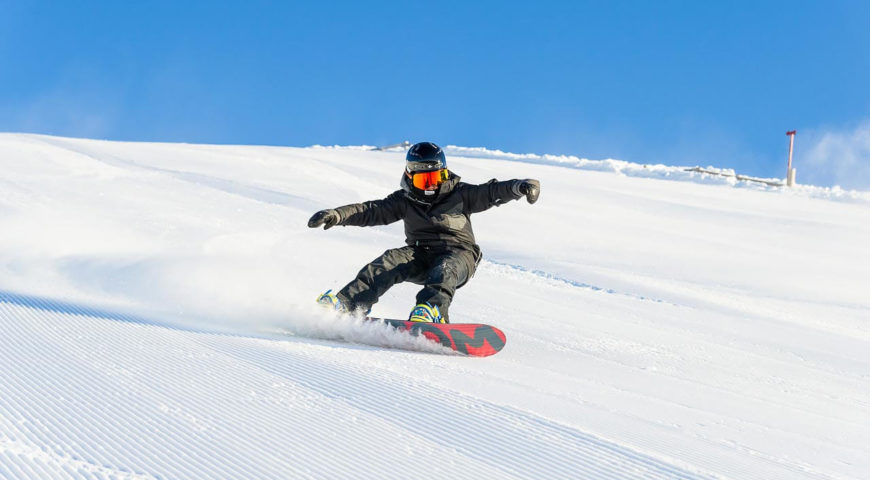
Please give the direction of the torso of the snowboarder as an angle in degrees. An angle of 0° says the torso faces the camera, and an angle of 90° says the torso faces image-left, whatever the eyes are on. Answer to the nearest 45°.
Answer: approximately 0°
